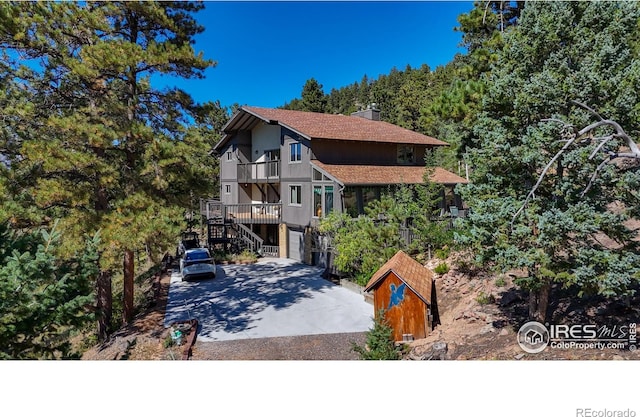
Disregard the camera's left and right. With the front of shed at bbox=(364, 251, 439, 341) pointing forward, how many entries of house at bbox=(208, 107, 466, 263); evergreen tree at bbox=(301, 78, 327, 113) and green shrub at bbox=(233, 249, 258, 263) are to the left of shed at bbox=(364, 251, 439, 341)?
0

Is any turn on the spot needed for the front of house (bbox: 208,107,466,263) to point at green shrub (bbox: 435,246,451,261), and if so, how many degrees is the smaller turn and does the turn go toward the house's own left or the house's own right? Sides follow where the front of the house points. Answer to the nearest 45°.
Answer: approximately 90° to the house's own left

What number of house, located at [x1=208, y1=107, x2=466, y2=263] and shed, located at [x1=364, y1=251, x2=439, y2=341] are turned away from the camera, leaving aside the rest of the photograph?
0

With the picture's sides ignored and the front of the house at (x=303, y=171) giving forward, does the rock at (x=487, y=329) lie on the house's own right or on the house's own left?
on the house's own left

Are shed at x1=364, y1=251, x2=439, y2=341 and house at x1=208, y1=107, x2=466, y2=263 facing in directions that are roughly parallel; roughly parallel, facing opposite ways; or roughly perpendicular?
roughly parallel

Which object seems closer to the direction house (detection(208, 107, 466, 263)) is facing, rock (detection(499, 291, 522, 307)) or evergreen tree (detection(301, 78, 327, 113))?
the rock

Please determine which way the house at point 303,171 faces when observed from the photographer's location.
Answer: facing the viewer and to the left of the viewer

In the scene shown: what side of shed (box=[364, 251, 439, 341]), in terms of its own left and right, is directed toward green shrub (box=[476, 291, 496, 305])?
left

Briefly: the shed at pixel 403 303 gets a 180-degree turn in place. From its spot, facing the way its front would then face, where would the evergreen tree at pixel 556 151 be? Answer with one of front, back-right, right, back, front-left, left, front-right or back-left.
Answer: right

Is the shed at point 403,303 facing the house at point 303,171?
no

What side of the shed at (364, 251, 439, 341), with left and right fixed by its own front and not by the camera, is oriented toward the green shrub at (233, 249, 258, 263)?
right

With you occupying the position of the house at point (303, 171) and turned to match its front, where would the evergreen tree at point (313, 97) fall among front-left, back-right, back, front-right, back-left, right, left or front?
back-right

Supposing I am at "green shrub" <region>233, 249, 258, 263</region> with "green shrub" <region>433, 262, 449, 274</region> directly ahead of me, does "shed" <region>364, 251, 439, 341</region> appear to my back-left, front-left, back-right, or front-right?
front-right

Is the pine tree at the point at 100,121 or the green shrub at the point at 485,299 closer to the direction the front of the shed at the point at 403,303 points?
the pine tree
